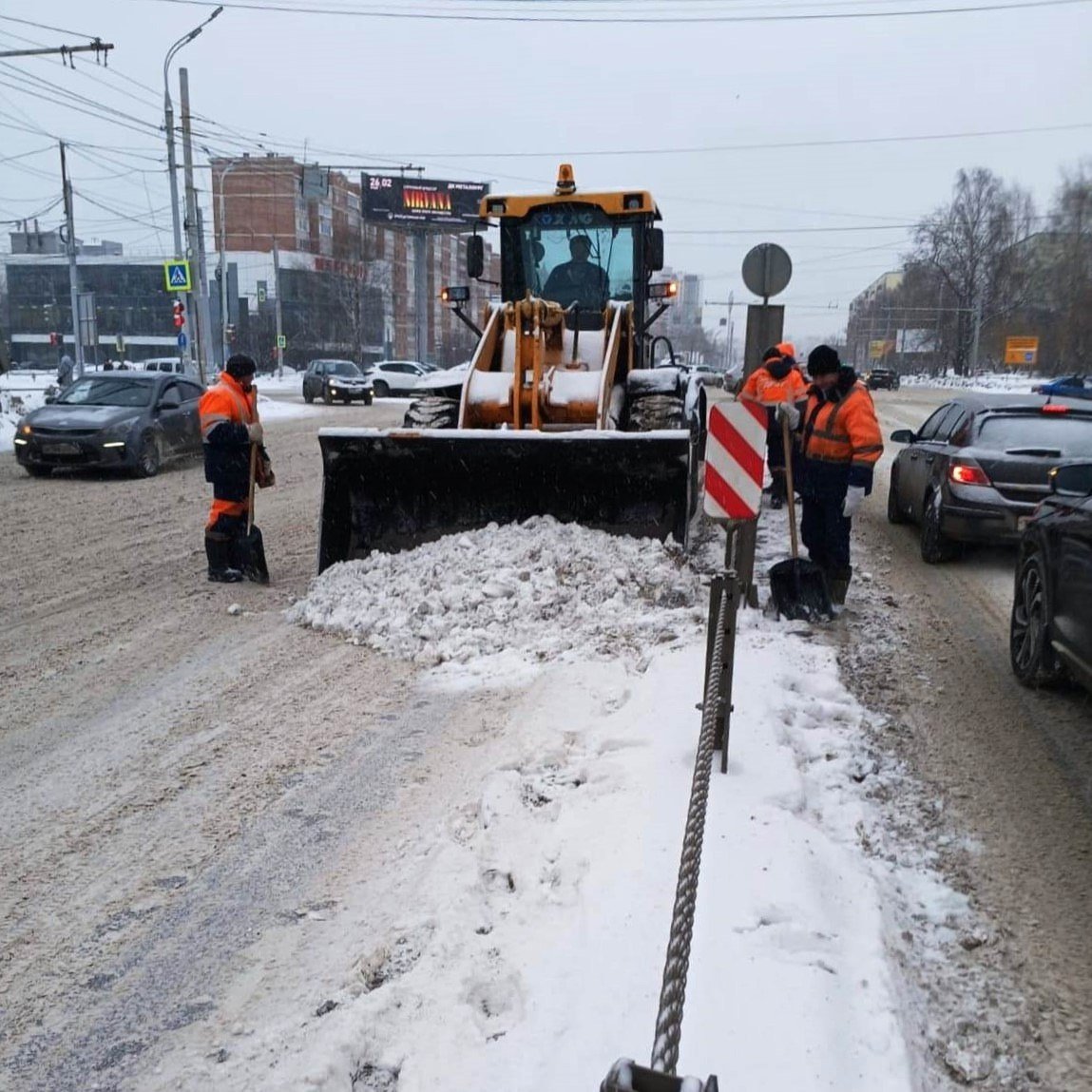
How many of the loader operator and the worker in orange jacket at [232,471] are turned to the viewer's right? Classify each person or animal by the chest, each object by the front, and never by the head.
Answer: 1

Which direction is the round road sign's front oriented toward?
away from the camera

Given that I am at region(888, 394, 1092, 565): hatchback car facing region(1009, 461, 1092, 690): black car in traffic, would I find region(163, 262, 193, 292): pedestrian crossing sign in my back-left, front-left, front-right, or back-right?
back-right

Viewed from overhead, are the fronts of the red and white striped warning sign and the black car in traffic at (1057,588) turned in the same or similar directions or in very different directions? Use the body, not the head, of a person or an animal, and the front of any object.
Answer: very different directions

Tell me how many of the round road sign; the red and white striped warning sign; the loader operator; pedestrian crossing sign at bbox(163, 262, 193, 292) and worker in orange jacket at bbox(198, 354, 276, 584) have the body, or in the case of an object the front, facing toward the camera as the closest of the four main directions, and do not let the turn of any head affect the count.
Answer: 3

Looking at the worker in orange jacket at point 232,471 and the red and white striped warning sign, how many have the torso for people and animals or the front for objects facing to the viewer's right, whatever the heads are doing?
1

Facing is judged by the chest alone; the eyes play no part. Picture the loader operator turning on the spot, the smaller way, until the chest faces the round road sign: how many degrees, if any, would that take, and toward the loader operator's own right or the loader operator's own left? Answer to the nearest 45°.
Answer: approximately 135° to the loader operator's own left

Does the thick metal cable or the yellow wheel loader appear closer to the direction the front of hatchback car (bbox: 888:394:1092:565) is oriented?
the yellow wheel loader

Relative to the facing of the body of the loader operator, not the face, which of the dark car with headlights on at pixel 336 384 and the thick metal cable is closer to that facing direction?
the thick metal cable

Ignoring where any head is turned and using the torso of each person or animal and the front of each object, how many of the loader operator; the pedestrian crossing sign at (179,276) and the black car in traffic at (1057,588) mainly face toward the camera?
2

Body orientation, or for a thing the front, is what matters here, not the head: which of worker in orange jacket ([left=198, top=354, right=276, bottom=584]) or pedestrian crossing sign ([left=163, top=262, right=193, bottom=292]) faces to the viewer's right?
the worker in orange jacket

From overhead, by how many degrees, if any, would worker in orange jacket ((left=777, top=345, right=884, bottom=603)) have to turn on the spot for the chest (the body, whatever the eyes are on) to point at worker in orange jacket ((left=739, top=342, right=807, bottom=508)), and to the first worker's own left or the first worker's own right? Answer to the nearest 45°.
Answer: approximately 135° to the first worker's own right

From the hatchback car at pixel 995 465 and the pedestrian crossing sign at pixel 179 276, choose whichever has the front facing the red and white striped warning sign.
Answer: the pedestrian crossing sign
